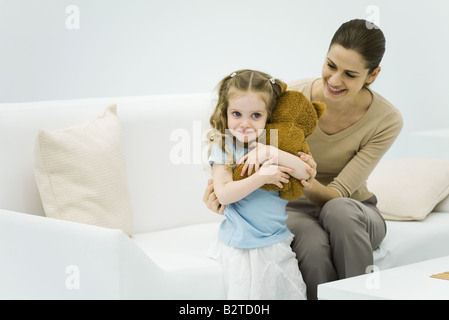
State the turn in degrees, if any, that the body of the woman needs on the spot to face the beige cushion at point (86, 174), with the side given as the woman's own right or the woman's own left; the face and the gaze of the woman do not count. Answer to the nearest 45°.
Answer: approximately 45° to the woman's own right

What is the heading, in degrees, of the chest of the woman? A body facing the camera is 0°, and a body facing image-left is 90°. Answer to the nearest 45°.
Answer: approximately 45°

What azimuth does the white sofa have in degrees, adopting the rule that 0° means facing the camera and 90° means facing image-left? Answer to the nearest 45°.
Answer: approximately 315°
